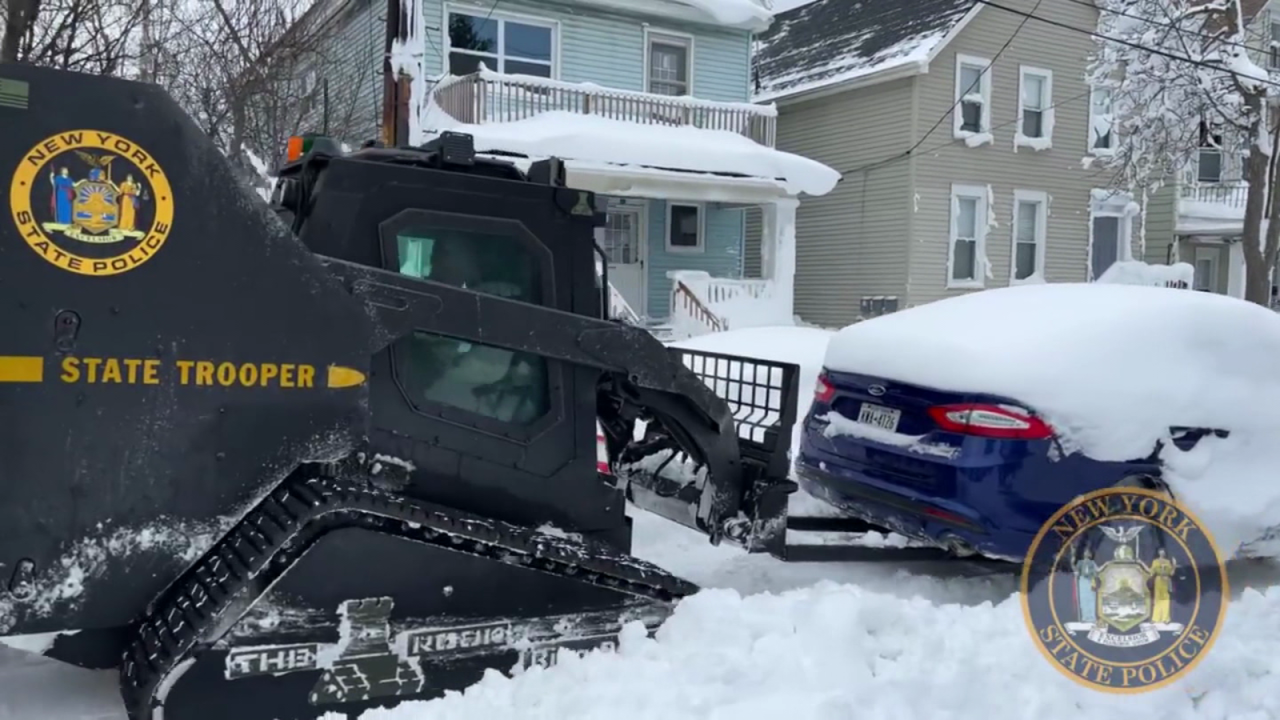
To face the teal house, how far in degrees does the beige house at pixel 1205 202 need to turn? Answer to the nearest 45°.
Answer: approximately 90° to its right

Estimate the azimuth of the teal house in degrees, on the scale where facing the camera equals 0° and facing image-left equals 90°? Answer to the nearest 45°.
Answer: approximately 315°

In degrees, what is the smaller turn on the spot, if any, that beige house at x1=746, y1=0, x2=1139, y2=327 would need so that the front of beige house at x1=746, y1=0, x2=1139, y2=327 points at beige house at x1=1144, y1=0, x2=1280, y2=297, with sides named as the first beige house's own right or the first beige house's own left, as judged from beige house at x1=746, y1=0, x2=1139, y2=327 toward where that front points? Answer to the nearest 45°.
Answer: approximately 90° to the first beige house's own left

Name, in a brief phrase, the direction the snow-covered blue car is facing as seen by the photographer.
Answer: facing away from the viewer and to the right of the viewer

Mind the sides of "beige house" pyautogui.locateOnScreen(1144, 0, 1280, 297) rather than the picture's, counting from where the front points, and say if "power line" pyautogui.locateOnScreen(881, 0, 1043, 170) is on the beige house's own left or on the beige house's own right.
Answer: on the beige house's own right

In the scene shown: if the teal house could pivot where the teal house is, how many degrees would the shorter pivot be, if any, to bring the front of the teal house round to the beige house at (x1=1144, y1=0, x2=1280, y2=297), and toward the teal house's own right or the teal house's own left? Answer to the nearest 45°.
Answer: approximately 90° to the teal house's own left

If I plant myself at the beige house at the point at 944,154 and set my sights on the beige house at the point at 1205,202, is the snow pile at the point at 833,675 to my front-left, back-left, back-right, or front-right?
back-right

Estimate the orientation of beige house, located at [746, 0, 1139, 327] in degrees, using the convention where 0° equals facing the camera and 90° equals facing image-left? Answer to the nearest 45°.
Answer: approximately 315°
